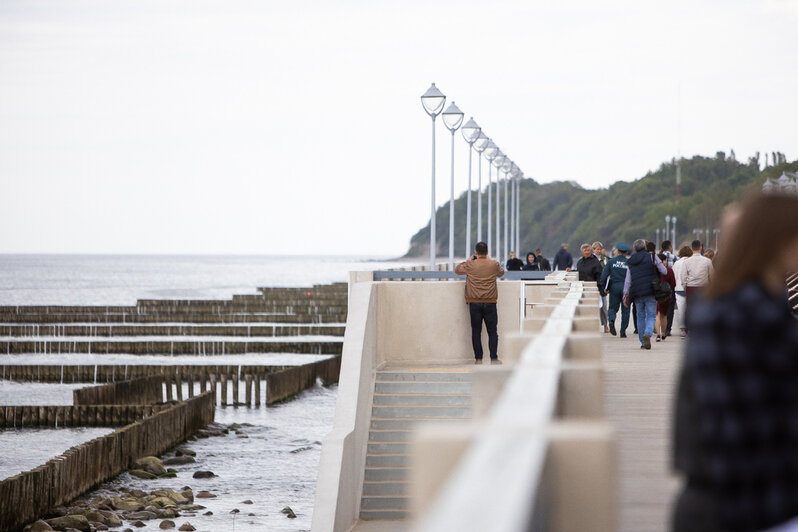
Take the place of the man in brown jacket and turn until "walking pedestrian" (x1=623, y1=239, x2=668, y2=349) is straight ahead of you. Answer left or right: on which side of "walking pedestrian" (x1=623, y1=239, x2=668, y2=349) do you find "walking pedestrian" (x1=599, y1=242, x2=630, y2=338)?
left

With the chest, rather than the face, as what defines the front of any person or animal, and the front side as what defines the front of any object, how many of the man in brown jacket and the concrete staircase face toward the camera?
1

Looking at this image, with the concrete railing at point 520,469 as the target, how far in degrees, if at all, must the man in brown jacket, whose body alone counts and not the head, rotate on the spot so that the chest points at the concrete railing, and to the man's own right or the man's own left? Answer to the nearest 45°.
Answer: approximately 180°

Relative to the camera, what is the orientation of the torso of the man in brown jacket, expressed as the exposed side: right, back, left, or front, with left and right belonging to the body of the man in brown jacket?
back

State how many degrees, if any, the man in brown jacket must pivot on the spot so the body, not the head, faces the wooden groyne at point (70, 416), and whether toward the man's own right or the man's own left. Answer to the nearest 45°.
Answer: approximately 45° to the man's own left

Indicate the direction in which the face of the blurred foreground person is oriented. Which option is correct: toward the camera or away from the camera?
away from the camera

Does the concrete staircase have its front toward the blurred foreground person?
yes

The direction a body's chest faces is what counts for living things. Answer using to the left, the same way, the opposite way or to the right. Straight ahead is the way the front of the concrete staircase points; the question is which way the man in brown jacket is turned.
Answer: the opposite way

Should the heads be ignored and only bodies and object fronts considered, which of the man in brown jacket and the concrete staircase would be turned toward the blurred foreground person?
the concrete staircase

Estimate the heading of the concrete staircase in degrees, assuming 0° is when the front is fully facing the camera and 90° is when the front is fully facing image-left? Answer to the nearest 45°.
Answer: approximately 0°

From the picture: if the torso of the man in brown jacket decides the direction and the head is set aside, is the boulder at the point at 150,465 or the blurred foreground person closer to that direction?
the boulder

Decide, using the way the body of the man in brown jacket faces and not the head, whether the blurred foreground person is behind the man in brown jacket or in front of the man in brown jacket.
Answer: behind
